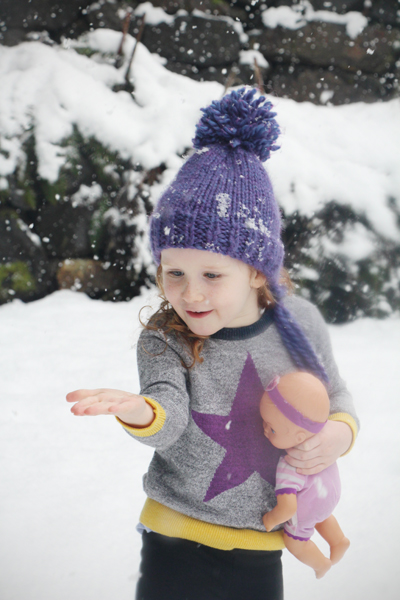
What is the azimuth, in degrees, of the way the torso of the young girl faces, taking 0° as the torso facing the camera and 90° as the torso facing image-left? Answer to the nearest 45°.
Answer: approximately 0°

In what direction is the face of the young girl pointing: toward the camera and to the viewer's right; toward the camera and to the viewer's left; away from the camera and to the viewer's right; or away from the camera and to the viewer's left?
toward the camera and to the viewer's left
